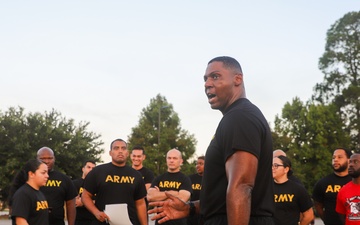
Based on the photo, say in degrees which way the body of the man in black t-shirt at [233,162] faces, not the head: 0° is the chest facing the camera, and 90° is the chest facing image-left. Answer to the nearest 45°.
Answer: approximately 90°

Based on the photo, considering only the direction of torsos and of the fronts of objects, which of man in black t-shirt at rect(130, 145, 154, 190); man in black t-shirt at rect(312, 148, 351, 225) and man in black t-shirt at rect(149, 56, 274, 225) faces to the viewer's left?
man in black t-shirt at rect(149, 56, 274, 225)

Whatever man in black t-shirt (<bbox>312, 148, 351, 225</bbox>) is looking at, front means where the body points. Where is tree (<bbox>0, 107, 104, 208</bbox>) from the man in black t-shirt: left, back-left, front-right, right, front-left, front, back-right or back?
back-right

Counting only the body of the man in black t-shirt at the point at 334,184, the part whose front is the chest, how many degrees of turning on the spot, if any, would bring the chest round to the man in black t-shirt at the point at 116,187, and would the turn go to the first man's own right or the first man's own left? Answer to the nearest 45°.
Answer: approximately 45° to the first man's own right

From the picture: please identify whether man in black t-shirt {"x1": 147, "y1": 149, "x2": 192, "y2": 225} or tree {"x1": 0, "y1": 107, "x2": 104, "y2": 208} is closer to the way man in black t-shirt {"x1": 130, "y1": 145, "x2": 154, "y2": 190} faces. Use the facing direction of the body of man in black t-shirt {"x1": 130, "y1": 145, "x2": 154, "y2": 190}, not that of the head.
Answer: the man in black t-shirt

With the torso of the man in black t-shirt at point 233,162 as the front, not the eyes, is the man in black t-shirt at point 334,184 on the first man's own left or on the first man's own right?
on the first man's own right

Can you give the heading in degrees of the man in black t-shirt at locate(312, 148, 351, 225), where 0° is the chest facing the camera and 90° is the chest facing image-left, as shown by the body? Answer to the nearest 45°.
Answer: approximately 0°
